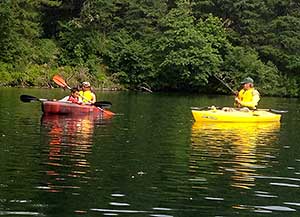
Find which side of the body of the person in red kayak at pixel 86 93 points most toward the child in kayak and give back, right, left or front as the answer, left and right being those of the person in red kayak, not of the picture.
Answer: front

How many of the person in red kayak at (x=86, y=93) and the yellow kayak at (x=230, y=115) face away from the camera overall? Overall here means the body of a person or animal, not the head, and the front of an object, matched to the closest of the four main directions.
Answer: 0

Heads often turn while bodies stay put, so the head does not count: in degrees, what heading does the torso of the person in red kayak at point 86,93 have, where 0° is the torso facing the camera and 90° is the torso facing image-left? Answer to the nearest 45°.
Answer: approximately 45°

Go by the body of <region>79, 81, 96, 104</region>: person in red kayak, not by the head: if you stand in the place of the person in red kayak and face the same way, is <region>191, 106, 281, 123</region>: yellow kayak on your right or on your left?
on your left

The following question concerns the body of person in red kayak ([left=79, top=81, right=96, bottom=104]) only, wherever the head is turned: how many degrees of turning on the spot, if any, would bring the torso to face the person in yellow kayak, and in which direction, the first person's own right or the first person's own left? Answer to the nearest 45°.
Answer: approximately 135° to the first person's own left

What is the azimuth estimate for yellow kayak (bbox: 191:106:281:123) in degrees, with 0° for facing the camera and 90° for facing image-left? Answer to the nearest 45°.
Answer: approximately 90°

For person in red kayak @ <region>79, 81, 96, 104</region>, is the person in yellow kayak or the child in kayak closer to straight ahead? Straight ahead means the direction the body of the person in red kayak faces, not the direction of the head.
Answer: the child in kayak

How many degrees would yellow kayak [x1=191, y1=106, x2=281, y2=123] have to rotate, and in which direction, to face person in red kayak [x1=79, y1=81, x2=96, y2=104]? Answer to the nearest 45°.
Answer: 0° — it already faces them
